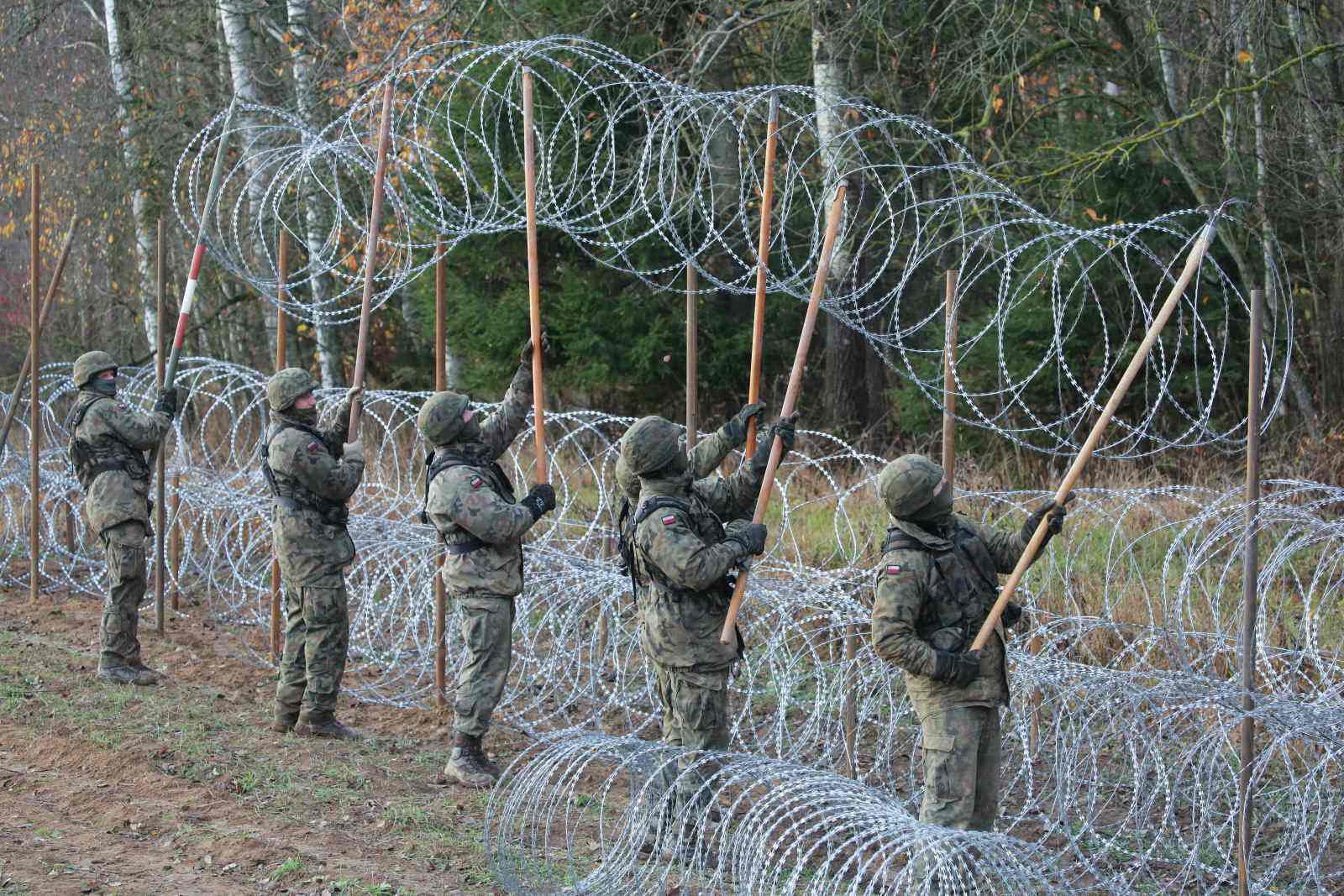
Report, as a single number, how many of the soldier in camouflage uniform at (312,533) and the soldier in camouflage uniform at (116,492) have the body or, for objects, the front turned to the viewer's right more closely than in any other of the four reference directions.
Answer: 2

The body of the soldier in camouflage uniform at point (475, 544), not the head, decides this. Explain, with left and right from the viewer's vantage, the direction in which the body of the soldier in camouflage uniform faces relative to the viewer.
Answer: facing to the right of the viewer

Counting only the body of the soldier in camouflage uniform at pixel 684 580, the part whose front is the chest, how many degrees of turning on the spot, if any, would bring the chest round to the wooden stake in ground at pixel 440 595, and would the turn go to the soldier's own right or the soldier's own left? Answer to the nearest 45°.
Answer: approximately 135° to the soldier's own left

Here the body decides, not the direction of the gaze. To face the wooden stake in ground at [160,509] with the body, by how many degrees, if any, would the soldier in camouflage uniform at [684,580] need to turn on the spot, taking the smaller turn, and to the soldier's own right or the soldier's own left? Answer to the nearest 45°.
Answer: approximately 135° to the soldier's own left

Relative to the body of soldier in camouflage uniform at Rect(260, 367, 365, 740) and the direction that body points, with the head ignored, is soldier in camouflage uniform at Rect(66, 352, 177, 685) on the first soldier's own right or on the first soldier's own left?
on the first soldier's own left

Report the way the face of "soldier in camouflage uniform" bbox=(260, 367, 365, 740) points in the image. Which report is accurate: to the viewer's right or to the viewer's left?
to the viewer's right

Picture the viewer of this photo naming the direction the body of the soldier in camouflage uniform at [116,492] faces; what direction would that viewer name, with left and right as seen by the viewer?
facing to the right of the viewer

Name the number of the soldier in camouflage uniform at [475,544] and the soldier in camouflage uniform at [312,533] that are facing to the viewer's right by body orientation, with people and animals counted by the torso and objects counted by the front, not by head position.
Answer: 2

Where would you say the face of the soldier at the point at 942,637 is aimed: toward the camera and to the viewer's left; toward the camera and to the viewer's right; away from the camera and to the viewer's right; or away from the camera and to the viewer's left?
away from the camera and to the viewer's right

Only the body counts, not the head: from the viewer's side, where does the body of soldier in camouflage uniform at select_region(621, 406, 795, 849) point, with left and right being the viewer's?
facing to the right of the viewer
